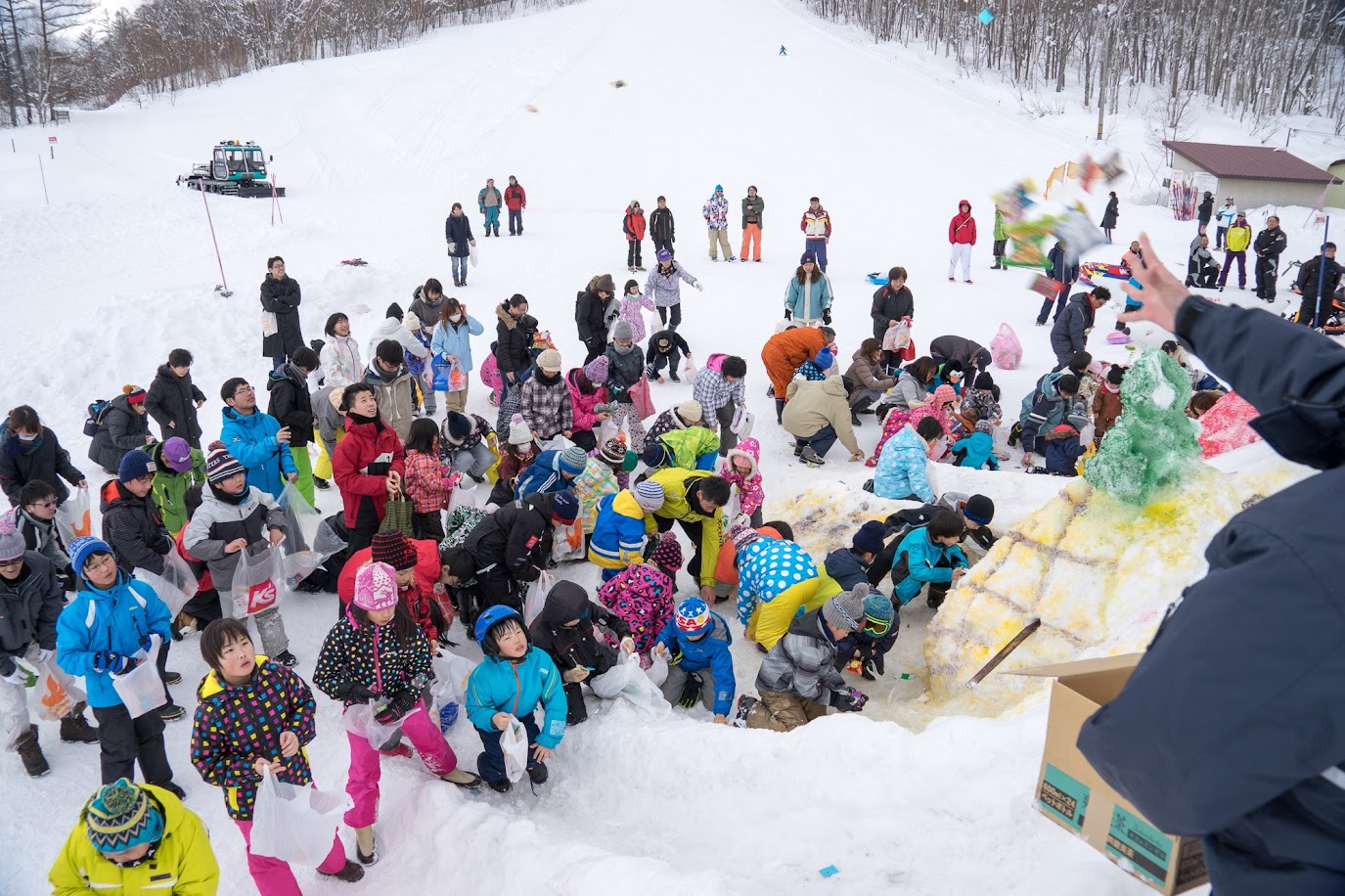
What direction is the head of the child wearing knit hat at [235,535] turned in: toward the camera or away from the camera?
toward the camera

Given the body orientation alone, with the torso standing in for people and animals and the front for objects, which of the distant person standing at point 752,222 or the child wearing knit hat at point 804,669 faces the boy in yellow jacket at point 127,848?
the distant person standing

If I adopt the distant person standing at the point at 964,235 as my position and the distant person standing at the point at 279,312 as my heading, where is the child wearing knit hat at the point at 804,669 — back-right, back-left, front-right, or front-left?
front-left

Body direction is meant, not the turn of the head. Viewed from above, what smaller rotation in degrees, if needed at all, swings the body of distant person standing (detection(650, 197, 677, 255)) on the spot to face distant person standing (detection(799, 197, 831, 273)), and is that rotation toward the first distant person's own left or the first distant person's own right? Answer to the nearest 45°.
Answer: approximately 90° to the first distant person's own left

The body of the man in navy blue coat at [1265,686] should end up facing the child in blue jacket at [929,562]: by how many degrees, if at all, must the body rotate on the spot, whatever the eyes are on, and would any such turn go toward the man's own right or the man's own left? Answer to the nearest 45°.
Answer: approximately 45° to the man's own right

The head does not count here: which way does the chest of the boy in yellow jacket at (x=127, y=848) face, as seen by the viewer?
toward the camera

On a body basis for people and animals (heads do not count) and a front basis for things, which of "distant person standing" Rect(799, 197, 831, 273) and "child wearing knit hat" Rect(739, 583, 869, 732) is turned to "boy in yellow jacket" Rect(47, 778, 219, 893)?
the distant person standing

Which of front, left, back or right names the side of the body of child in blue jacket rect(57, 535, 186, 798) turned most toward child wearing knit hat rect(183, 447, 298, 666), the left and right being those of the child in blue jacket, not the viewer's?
left

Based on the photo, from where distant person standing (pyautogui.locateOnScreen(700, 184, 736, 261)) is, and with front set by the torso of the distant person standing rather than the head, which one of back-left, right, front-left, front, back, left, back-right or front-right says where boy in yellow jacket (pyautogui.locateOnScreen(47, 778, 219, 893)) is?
front

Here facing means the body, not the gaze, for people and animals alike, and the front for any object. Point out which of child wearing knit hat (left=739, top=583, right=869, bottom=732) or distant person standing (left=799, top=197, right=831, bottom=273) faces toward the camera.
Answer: the distant person standing

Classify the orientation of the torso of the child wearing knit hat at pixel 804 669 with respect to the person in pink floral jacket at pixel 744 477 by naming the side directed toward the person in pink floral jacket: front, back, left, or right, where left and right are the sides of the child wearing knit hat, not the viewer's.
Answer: left

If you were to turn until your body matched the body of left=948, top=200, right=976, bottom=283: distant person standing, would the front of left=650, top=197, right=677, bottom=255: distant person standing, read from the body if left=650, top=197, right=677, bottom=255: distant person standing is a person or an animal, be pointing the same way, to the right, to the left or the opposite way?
the same way

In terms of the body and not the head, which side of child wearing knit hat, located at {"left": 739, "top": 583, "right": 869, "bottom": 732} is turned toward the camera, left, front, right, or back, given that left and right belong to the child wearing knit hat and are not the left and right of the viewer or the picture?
right

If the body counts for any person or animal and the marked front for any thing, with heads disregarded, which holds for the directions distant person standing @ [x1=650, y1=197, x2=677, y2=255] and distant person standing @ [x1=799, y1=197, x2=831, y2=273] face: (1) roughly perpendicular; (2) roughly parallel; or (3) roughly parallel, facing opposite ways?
roughly parallel

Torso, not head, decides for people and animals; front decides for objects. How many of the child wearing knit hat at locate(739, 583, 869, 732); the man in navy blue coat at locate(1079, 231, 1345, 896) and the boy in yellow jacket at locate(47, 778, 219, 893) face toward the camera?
1

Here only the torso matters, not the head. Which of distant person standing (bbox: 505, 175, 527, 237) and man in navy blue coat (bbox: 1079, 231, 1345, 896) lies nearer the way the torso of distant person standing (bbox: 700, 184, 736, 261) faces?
the man in navy blue coat

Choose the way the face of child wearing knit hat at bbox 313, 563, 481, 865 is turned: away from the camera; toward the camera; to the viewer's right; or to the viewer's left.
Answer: toward the camera

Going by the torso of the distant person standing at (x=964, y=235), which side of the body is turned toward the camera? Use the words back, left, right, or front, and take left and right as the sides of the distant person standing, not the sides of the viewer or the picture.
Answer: front

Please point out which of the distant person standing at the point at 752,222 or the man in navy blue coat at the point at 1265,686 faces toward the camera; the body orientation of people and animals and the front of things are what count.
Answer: the distant person standing

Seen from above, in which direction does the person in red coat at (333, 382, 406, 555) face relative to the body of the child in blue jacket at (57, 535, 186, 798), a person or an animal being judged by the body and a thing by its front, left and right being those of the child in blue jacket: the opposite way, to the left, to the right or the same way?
the same way
